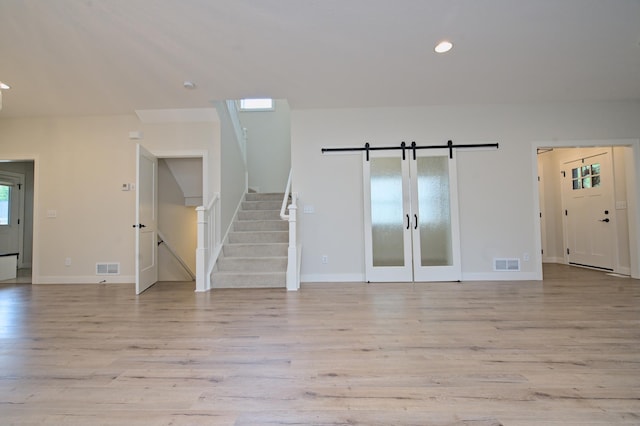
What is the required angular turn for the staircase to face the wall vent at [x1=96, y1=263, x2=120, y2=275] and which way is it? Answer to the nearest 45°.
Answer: approximately 90° to its right

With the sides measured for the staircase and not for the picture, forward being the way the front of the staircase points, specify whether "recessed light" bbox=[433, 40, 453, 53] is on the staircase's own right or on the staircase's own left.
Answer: on the staircase's own left

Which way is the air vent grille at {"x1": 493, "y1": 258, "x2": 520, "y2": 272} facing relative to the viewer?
toward the camera

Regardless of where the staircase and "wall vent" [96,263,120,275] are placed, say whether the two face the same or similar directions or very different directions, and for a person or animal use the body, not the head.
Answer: same or similar directions

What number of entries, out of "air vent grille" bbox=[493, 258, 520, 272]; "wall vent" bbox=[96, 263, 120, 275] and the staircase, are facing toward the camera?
3

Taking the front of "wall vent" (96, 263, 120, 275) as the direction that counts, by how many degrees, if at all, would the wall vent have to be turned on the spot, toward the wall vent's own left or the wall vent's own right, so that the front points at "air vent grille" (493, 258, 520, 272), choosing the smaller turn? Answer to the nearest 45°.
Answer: approximately 45° to the wall vent's own left

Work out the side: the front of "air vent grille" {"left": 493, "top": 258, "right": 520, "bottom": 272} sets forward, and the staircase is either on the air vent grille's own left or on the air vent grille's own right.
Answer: on the air vent grille's own right

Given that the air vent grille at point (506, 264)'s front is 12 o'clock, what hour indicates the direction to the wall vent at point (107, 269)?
The wall vent is roughly at 2 o'clock from the air vent grille.

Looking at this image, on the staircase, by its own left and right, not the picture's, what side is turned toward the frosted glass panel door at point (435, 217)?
left

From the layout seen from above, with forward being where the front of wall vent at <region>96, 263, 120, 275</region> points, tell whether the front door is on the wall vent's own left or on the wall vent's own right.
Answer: on the wall vent's own left

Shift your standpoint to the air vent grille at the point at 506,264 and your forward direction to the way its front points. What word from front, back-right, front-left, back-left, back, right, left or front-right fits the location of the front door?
back-left

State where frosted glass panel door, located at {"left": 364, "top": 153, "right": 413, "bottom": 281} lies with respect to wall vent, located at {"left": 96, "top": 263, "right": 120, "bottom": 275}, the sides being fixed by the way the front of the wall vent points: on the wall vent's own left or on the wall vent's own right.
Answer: on the wall vent's own left

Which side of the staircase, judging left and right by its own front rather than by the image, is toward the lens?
front
